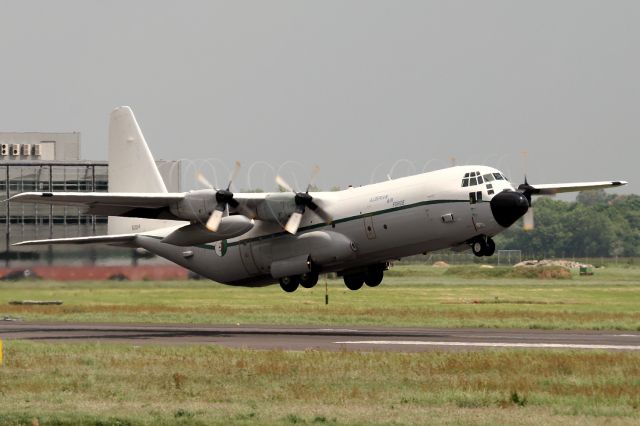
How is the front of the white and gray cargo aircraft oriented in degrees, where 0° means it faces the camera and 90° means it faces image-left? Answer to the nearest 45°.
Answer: approximately 315°
